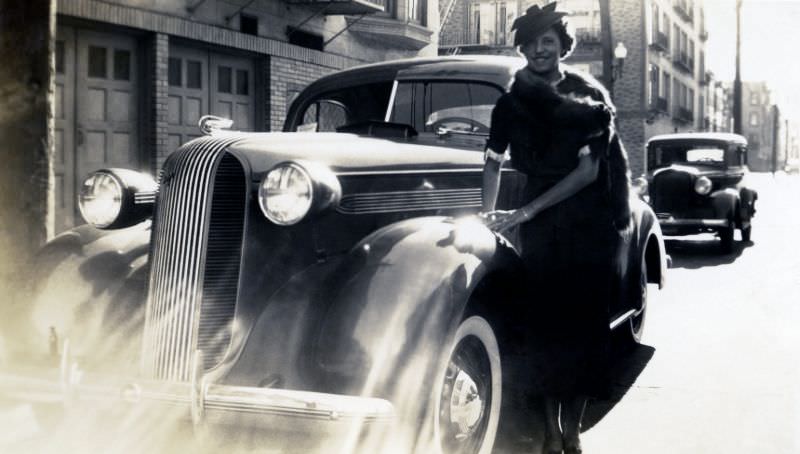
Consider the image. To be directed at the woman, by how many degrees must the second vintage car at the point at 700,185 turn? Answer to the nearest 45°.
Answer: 0° — it already faces them

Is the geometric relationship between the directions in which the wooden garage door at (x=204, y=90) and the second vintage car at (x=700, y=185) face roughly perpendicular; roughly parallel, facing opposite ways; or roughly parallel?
roughly perpendicular

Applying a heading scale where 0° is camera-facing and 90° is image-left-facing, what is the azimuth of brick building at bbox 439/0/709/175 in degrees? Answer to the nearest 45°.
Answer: approximately 315°

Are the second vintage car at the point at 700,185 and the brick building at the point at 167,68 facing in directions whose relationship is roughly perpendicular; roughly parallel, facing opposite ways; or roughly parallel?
roughly perpendicular

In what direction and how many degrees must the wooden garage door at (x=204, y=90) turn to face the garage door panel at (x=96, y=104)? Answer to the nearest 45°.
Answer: approximately 90° to its right

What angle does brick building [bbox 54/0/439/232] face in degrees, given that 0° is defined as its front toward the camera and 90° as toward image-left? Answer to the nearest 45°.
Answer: approximately 315°
